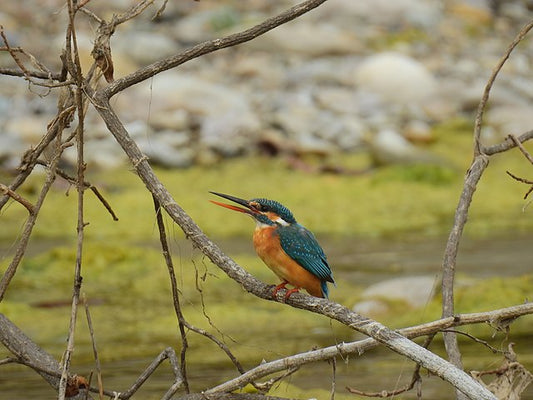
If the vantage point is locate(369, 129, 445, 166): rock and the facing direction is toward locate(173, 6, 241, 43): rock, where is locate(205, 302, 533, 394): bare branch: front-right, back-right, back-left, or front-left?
back-left

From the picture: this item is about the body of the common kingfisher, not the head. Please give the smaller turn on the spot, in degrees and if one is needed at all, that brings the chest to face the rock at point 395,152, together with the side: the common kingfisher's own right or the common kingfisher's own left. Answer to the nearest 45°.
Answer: approximately 90° to the common kingfisher's own right

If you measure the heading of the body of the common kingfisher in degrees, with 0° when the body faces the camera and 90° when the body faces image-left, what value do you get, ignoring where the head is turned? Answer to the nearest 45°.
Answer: approximately 90°

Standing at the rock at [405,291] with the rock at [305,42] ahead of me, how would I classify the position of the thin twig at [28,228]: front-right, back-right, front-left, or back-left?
back-left

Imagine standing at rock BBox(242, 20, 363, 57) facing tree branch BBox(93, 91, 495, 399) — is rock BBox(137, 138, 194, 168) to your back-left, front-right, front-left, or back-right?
front-right

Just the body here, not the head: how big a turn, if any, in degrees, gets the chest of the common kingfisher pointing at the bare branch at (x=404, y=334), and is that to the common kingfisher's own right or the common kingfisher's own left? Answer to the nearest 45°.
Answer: approximately 135° to the common kingfisher's own left

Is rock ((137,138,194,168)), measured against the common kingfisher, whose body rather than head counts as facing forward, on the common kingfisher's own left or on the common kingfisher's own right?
on the common kingfisher's own right

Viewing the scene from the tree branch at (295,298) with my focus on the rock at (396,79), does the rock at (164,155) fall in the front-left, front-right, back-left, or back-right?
front-left

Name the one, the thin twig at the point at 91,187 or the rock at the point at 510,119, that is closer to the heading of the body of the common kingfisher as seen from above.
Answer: the thin twig
